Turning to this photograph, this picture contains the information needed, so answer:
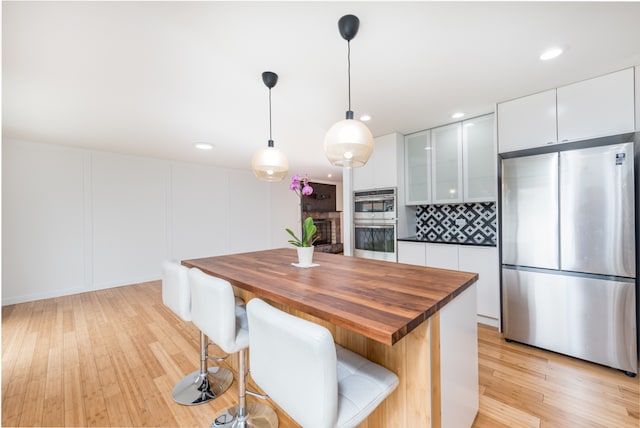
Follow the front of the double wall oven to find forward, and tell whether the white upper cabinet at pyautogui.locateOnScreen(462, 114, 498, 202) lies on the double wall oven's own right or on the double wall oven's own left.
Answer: on the double wall oven's own left

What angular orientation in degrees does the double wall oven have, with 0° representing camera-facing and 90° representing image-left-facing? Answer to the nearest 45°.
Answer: approximately 45°

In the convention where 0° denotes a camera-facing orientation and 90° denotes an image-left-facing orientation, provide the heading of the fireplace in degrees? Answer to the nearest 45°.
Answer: approximately 45°

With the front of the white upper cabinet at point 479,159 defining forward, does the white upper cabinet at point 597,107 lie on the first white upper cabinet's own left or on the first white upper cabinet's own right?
on the first white upper cabinet's own left

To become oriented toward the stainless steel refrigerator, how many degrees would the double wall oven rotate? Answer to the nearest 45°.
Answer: approximately 90° to its left

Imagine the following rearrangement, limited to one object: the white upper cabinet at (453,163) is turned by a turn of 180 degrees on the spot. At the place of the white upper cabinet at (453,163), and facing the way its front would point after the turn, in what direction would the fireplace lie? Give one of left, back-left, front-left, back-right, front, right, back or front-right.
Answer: left

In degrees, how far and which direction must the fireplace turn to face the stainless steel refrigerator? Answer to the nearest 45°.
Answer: approximately 45° to its left
